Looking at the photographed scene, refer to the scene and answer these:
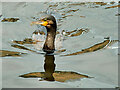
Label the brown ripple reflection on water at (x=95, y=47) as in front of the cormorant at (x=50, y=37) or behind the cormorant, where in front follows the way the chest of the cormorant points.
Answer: behind
